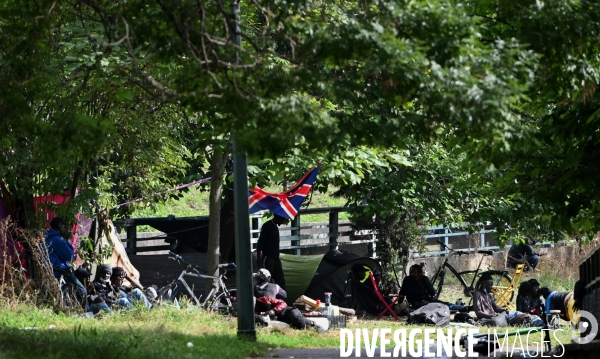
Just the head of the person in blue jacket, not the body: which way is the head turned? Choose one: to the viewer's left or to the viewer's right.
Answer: to the viewer's right

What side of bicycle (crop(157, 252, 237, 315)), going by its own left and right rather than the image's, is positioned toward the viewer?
left

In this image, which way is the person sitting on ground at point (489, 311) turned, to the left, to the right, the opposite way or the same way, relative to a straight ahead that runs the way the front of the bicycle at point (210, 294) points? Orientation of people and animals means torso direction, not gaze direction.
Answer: the opposite way

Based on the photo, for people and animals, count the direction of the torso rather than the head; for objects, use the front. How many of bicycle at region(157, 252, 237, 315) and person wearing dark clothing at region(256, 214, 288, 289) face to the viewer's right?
1

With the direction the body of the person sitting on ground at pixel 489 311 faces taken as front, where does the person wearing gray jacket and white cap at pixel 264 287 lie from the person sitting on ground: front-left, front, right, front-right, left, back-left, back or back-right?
back-right
